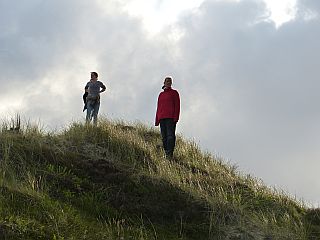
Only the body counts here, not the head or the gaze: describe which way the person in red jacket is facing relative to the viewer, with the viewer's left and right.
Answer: facing the viewer

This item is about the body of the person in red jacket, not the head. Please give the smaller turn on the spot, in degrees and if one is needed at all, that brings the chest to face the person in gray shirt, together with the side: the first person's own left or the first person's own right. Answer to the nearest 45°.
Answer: approximately 135° to the first person's own right
